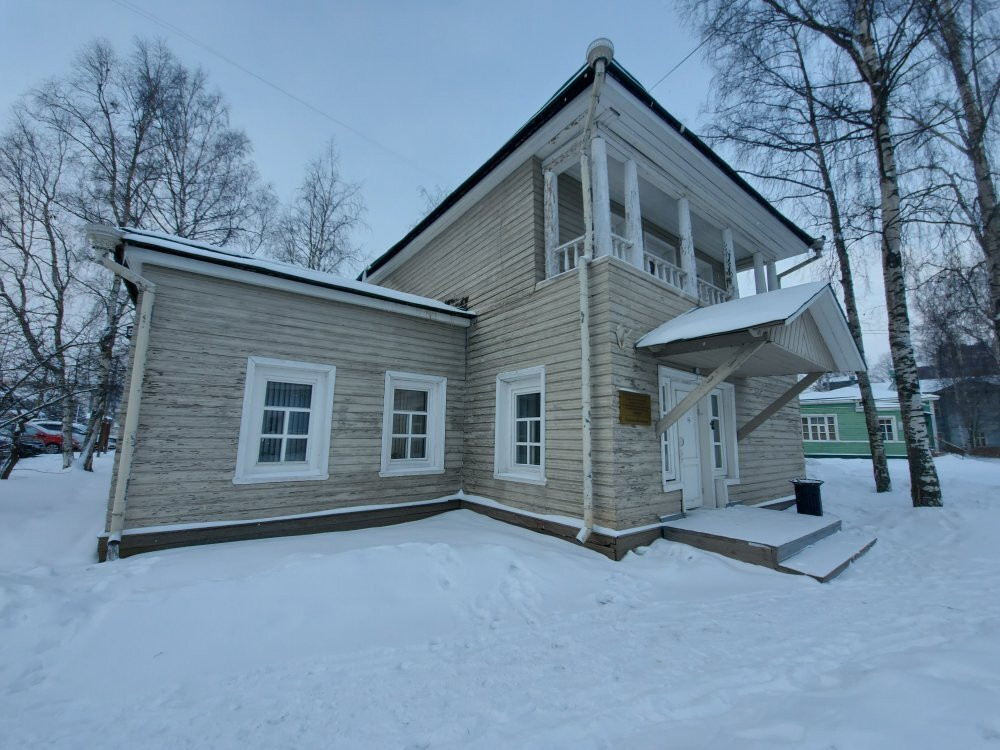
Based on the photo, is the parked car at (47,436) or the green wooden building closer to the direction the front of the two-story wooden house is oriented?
the green wooden building

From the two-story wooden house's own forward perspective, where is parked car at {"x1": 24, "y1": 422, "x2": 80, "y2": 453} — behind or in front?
behind

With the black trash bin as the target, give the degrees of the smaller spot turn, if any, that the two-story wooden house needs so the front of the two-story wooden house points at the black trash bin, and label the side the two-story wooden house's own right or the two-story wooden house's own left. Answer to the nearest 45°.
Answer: approximately 45° to the two-story wooden house's own left

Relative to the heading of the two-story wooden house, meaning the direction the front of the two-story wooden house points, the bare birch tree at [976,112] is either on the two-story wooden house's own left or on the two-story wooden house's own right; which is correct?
on the two-story wooden house's own left

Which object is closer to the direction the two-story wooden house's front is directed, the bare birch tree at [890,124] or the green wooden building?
the bare birch tree

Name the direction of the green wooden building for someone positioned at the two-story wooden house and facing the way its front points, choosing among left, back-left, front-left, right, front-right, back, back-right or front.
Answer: left

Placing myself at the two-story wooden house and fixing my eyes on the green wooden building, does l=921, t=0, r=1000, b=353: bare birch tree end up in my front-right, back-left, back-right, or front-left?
front-right

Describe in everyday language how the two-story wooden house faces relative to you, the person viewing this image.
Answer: facing the viewer and to the right of the viewer

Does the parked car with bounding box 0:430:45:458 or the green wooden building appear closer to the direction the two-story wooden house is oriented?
the green wooden building

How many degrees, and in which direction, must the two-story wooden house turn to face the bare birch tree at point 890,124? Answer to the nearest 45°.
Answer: approximately 45° to its left

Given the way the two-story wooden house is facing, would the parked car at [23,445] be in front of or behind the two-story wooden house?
behind

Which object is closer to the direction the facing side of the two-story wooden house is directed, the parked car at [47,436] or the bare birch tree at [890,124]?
the bare birch tree

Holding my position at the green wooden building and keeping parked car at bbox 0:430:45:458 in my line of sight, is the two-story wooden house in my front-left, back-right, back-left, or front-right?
front-left
